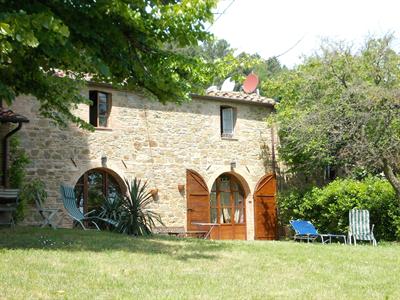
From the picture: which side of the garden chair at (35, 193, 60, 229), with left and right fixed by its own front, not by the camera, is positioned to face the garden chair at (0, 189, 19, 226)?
back
